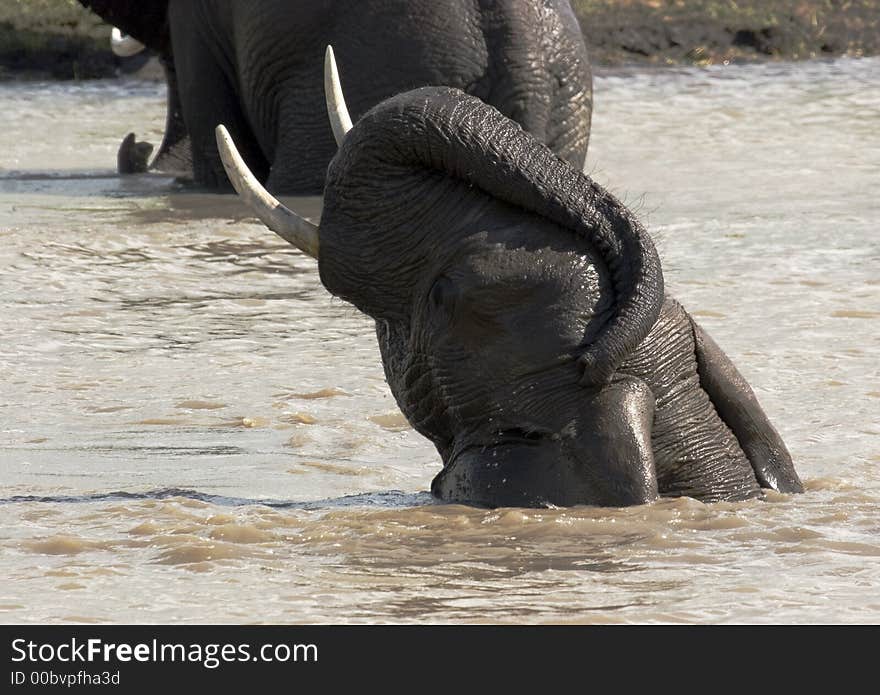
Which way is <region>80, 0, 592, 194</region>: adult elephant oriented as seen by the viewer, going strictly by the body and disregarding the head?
to the viewer's left

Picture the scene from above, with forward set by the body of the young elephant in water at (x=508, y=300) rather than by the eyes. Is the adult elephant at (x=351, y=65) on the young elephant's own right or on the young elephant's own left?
on the young elephant's own right

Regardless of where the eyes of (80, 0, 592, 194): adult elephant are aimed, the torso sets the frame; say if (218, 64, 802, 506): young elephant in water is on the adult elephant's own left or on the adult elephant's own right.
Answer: on the adult elephant's own left
